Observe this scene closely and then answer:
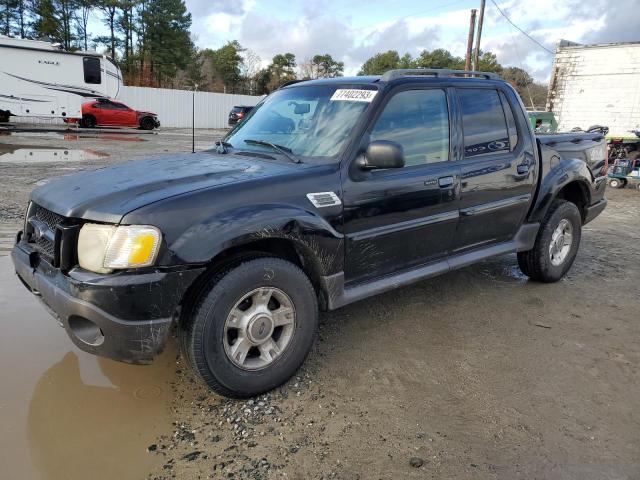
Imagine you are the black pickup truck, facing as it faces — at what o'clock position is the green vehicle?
The green vehicle is roughly at 6 o'clock from the black pickup truck.

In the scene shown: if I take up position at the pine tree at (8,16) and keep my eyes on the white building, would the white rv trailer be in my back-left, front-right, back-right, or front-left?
front-right

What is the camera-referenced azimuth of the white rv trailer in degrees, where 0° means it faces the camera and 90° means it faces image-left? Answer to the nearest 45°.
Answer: approximately 270°

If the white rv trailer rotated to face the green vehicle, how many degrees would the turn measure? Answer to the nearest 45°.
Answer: approximately 45° to its right

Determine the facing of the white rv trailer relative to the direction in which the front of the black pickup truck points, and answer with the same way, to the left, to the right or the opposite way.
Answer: the opposite way

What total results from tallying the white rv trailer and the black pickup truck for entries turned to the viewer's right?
1

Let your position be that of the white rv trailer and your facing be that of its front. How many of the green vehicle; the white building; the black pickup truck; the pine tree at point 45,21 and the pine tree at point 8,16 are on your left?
2

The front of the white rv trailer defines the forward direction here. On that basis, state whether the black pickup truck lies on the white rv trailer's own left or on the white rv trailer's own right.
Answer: on the white rv trailer's own right

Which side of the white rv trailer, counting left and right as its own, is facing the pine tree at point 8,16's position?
left

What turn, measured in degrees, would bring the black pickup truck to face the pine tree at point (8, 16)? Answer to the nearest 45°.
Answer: approximately 90° to its right

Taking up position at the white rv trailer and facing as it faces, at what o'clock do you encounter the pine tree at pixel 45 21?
The pine tree is roughly at 9 o'clock from the white rv trailer.

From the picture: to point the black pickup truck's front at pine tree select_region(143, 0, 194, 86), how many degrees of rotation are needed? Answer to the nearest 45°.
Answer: approximately 135° to its right

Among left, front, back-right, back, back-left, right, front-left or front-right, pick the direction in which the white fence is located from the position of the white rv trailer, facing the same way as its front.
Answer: front-left

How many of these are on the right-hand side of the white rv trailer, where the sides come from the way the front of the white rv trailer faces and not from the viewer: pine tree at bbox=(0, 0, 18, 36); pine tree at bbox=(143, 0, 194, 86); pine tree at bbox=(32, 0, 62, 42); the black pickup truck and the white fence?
1

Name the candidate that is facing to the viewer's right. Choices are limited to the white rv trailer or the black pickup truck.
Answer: the white rv trailer

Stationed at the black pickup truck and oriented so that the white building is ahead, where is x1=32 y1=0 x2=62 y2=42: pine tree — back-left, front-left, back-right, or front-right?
front-left

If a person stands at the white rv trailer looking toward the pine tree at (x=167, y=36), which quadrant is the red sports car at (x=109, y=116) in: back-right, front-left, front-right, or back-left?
front-right

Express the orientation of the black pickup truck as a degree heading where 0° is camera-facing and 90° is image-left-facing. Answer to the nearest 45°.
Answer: approximately 45°
